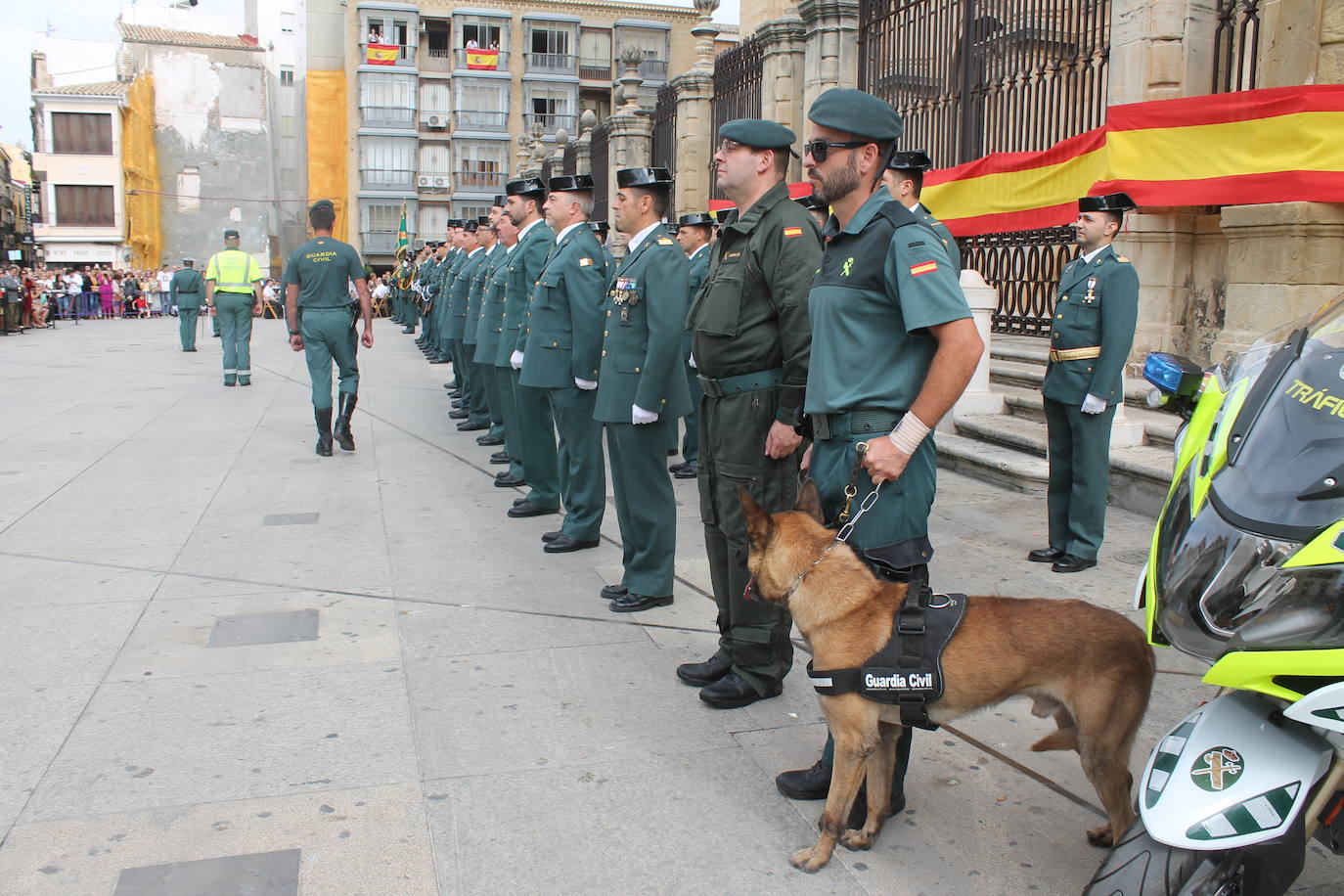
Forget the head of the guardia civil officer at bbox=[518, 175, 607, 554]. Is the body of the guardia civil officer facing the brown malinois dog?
no

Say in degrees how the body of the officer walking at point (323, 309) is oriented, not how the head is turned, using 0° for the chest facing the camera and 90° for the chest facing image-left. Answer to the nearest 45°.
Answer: approximately 180°

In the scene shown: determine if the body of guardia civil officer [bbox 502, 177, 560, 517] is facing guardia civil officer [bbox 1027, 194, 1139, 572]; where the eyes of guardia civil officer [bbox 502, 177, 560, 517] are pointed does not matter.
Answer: no

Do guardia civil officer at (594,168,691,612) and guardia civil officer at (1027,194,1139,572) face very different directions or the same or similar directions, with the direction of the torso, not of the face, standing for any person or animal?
same or similar directions

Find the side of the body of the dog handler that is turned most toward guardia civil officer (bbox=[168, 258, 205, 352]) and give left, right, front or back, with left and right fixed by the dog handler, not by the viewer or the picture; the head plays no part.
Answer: right

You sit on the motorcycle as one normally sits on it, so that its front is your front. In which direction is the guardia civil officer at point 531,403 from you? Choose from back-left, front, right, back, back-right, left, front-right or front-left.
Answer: right

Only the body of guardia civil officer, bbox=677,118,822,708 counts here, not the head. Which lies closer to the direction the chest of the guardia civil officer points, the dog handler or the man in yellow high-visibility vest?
the man in yellow high-visibility vest

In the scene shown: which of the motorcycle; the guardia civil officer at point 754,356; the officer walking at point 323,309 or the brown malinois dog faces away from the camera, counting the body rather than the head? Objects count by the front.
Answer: the officer walking

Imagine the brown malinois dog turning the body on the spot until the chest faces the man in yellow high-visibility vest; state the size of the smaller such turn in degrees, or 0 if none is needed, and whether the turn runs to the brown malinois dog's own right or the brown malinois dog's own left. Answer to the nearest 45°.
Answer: approximately 45° to the brown malinois dog's own right

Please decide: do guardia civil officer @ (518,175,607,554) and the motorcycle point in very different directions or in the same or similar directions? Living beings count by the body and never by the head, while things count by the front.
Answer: same or similar directions

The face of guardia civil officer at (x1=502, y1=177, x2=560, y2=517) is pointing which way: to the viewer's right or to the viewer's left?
to the viewer's left

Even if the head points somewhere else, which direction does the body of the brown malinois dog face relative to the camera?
to the viewer's left

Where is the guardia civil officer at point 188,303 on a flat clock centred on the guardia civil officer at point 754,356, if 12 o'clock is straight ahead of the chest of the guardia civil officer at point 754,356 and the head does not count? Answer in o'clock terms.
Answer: the guardia civil officer at point 188,303 is roughly at 2 o'clock from the guardia civil officer at point 754,356.

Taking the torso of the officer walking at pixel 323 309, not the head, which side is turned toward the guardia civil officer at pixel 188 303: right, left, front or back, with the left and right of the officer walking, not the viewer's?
front

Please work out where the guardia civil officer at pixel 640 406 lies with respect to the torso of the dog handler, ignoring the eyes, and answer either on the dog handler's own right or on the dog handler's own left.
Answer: on the dog handler's own right

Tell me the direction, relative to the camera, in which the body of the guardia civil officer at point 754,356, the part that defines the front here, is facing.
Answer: to the viewer's left

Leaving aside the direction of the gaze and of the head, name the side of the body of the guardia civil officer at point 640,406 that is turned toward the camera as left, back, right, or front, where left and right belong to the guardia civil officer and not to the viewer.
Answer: left

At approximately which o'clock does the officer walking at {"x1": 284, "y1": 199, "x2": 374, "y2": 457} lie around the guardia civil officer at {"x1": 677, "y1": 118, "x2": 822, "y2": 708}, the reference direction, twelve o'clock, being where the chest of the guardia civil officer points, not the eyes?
The officer walking is roughly at 2 o'clock from the guardia civil officer.

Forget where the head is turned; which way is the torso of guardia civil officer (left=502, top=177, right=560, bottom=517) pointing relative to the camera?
to the viewer's left

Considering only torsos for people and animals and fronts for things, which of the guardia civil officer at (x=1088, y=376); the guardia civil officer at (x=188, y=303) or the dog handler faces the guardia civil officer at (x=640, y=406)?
the guardia civil officer at (x=1088, y=376)

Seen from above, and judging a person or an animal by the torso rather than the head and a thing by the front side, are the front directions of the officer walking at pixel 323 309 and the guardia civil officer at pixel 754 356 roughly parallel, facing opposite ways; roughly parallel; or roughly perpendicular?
roughly perpendicular
